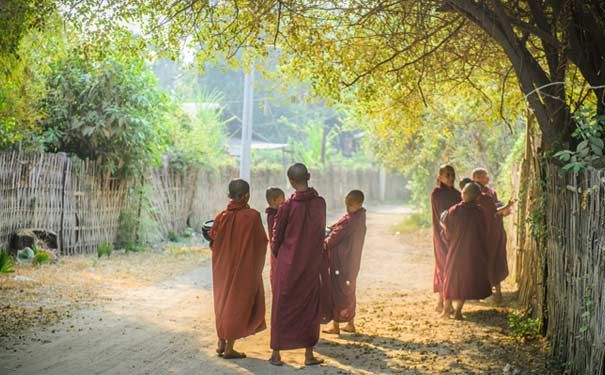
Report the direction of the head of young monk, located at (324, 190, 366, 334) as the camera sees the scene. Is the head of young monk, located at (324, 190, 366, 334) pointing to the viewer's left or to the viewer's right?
to the viewer's left

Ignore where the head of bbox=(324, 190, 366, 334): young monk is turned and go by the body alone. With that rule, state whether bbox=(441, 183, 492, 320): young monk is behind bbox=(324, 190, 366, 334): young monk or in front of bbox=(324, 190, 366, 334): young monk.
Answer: behind

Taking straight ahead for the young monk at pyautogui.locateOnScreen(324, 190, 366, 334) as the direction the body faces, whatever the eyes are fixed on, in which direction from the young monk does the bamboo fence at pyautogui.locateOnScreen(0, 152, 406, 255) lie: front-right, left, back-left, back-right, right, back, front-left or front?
front-right

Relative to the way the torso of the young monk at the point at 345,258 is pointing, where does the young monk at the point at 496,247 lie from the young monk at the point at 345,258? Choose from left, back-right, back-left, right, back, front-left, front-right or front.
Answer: back-right

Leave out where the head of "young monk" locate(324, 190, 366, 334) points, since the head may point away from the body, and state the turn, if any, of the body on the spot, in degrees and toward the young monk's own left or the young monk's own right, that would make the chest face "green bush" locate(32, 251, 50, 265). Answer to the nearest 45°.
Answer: approximately 45° to the young monk's own right

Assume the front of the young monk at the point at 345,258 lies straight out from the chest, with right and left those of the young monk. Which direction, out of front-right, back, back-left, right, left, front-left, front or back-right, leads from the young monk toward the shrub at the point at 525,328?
back

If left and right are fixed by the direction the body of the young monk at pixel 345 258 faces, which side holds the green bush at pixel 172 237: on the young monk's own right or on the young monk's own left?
on the young monk's own right

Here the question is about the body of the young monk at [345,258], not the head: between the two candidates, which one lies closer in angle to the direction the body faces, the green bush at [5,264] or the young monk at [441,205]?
the green bush

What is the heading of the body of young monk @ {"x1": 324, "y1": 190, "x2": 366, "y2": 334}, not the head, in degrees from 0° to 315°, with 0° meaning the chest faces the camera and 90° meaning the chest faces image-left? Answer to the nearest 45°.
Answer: approximately 90°

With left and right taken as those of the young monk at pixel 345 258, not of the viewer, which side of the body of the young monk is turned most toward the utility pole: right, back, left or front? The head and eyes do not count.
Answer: right

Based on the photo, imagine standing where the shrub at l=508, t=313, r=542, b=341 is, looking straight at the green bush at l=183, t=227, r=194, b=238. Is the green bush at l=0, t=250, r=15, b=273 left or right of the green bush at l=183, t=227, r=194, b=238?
left

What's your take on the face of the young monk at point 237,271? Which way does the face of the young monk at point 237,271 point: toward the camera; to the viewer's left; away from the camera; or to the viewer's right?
away from the camera

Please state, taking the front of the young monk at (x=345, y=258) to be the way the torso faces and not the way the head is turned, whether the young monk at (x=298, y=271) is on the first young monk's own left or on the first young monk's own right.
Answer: on the first young monk's own left

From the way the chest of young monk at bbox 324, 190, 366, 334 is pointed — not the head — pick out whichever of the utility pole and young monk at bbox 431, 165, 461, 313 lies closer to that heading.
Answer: the utility pole
